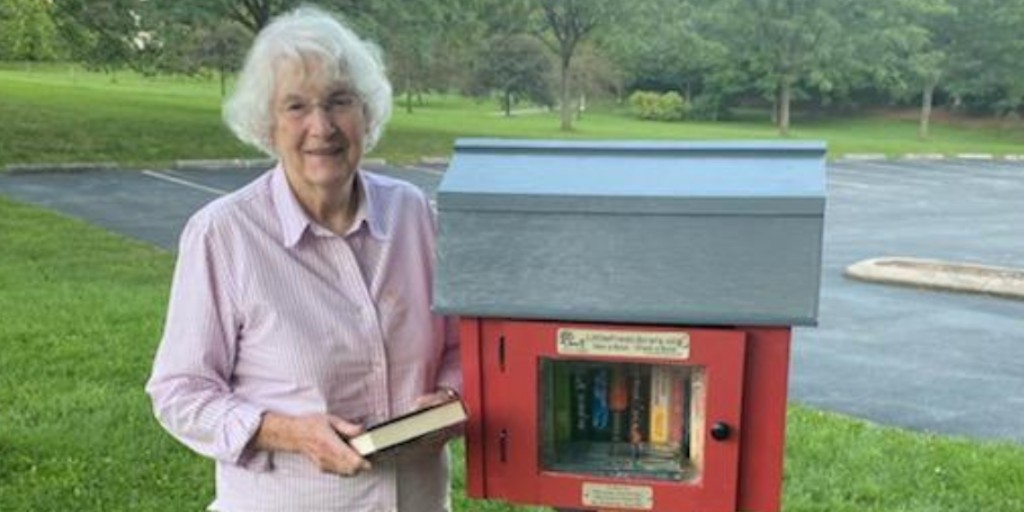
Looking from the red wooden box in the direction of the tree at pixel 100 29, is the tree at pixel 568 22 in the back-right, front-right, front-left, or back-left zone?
front-right

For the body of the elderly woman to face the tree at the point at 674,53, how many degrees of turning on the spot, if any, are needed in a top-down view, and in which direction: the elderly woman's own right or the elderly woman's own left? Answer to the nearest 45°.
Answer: approximately 135° to the elderly woman's own left

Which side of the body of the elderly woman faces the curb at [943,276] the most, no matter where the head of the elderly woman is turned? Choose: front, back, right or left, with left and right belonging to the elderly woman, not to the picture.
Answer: left

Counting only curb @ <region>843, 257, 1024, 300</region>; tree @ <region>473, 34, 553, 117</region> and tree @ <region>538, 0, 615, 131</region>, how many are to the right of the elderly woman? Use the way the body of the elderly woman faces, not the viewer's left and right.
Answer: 0

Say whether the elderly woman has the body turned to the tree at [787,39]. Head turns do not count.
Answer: no

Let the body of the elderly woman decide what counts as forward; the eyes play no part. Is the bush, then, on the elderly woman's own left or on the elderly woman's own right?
on the elderly woman's own left

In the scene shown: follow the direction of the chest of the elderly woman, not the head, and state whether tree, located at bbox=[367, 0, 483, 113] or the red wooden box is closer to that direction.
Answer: the red wooden box

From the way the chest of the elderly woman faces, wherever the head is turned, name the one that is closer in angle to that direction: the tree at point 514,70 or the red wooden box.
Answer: the red wooden box

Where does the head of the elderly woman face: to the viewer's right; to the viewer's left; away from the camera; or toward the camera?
toward the camera

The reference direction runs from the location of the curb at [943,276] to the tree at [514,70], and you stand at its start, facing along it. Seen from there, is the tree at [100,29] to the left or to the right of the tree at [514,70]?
left

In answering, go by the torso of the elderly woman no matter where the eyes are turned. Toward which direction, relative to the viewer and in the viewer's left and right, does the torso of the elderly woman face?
facing the viewer and to the right of the viewer

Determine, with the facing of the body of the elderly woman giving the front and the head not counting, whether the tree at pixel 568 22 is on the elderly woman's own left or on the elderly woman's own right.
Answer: on the elderly woman's own left

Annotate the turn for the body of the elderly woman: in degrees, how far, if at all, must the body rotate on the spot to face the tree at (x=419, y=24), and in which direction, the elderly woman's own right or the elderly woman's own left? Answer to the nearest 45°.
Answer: approximately 135° to the elderly woman's own left

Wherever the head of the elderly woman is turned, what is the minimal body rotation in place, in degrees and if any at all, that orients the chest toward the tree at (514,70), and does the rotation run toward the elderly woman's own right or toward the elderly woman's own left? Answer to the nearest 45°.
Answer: approximately 135° to the elderly woman's own left
